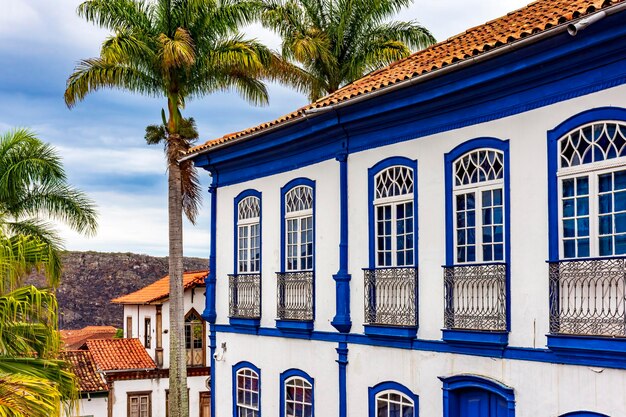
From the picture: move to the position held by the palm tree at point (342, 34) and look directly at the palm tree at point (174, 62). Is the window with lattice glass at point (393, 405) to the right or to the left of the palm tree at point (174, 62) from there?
left

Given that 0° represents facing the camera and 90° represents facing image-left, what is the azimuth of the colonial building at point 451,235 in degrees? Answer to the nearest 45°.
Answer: approximately 45°

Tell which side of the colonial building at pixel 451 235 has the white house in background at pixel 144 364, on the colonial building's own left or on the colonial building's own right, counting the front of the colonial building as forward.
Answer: on the colonial building's own right

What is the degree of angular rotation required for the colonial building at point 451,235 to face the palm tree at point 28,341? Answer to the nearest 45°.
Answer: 0° — it already faces it

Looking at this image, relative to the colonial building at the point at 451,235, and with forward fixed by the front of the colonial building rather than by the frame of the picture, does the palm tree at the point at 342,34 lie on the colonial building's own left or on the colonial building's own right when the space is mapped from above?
on the colonial building's own right
